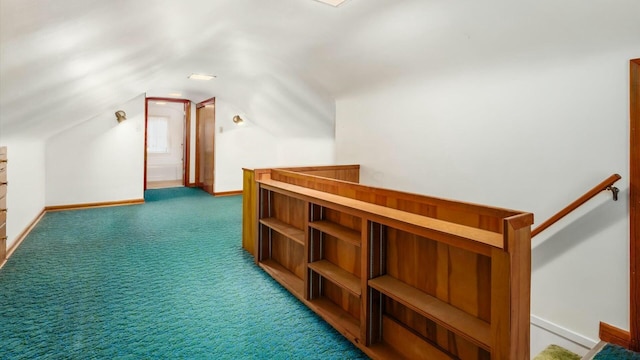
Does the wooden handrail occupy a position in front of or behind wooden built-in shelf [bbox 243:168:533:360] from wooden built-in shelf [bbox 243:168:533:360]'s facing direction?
behind

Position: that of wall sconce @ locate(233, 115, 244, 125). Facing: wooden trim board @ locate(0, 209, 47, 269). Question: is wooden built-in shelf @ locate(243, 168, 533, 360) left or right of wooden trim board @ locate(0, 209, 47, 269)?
left

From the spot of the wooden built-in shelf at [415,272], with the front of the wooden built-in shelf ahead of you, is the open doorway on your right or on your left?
on your right

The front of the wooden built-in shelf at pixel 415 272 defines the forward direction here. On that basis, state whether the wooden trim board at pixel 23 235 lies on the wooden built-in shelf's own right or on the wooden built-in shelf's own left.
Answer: on the wooden built-in shelf's own right

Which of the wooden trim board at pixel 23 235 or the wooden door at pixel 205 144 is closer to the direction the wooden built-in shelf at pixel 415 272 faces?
the wooden trim board

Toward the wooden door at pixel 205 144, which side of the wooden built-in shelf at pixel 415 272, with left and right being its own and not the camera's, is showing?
right

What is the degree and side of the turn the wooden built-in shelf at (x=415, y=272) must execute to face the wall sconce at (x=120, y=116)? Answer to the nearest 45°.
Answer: approximately 90° to its right

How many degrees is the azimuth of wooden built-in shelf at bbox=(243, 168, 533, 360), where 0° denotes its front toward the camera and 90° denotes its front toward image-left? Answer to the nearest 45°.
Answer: approximately 45°
